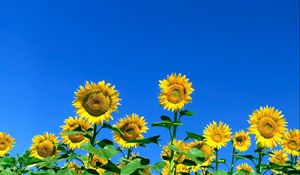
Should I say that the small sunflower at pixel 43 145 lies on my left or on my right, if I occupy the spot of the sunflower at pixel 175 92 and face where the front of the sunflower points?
on my right

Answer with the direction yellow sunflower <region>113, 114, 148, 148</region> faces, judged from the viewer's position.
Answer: facing the viewer

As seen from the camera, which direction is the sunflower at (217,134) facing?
toward the camera

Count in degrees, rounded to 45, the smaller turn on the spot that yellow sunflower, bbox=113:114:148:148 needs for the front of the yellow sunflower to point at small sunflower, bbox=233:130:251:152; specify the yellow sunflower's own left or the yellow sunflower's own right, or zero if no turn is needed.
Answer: approximately 90° to the yellow sunflower's own left

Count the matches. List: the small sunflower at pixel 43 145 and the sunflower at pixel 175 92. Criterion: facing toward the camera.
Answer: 2

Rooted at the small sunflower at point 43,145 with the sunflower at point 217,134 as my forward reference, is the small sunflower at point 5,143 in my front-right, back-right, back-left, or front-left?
back-left

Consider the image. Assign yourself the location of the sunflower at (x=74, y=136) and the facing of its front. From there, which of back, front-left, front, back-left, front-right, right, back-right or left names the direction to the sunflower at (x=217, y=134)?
left

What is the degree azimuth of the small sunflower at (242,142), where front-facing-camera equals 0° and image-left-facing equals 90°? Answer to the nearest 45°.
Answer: approximately 0°

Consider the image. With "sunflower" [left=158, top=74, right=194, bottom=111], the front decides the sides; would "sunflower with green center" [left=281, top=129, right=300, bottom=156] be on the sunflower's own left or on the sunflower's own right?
on the sunflower's own left

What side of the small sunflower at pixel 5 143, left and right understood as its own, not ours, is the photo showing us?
front

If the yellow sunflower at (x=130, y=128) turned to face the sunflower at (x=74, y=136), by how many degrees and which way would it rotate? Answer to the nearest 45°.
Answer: approximately 90° to its right
